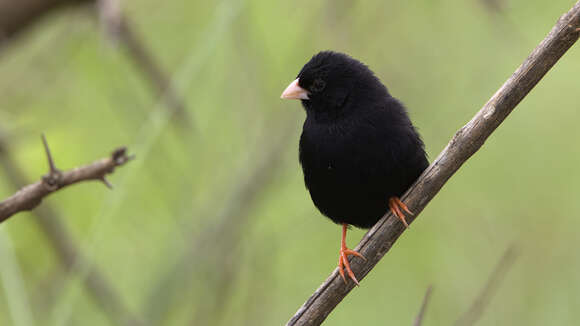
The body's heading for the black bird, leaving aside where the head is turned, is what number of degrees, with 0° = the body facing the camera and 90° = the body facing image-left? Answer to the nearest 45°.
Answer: approximately 45°
